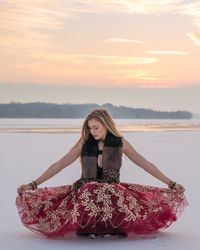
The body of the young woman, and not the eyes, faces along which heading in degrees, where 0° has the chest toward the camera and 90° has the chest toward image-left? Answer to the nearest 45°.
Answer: approximately 0°
